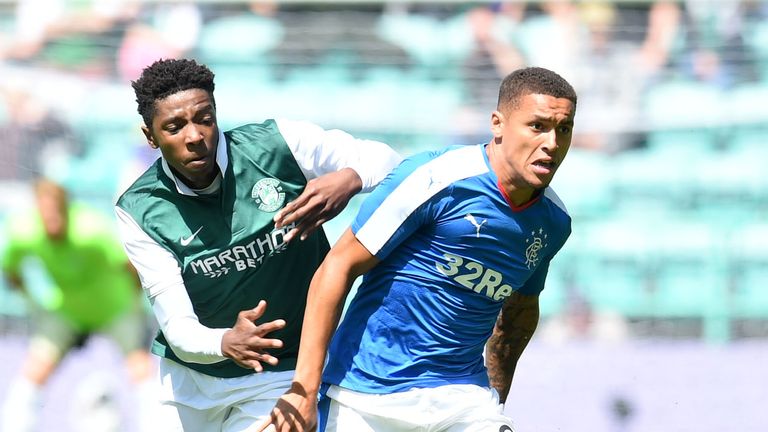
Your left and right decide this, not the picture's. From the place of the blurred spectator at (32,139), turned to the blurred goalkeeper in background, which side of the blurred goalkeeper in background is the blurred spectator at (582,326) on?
left

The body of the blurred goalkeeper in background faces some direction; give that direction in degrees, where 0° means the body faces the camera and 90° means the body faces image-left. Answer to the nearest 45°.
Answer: approximately 0°

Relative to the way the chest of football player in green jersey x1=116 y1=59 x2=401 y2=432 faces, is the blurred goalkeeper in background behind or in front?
behind

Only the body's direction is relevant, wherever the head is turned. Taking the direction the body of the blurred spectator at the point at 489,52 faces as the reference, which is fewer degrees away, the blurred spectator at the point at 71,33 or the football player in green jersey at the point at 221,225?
the football player in green jersey

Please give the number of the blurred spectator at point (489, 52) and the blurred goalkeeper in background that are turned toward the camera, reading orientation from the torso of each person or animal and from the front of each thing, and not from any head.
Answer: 2

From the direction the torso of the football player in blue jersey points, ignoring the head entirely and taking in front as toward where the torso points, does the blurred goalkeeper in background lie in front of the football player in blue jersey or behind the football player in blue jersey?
behind

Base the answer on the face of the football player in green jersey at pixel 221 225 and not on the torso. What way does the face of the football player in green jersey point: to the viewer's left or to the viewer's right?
to the viewer's right

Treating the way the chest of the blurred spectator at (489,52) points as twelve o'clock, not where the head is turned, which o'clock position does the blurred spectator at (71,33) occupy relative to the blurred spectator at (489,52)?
the blurred spectator at (71,33) is roughly at 3 o'clock from the blurred spectator at (489,52).

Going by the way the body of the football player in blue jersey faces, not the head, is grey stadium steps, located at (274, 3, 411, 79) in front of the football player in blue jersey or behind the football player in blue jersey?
behind

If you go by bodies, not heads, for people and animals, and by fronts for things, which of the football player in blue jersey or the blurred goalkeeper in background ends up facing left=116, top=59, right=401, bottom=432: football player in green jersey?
the blurred goalkeeper in background
